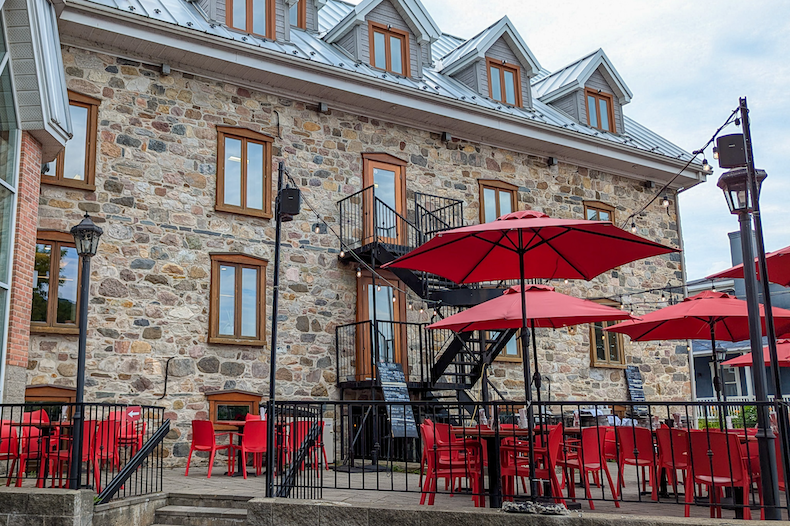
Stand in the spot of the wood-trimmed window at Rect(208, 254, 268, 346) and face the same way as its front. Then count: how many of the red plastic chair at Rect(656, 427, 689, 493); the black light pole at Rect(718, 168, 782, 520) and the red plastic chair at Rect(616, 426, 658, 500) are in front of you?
3

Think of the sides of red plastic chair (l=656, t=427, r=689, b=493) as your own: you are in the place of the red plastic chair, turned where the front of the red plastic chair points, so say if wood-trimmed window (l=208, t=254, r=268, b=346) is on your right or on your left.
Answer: on your left

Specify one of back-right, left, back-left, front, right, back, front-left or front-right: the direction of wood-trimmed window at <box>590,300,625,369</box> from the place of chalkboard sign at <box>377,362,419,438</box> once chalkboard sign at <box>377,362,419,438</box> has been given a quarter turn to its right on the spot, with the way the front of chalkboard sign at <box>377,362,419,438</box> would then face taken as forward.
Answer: back-right

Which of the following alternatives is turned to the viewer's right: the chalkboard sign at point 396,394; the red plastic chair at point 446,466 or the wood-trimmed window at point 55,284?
the red plastic chair

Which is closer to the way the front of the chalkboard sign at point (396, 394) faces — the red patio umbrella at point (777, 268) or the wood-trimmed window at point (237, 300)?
the red patio umbrella

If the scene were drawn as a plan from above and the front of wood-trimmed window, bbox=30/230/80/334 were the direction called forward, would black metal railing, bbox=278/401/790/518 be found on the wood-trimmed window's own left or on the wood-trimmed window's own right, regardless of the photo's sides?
on the wood-trimmed window's own left

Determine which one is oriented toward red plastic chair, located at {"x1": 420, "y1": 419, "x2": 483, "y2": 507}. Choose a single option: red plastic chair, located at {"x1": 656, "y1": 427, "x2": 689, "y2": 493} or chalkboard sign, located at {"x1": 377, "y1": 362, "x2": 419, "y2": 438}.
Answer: the chalkboard sign

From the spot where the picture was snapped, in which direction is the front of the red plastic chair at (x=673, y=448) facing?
facing away from the viewer and to the right of the viewer

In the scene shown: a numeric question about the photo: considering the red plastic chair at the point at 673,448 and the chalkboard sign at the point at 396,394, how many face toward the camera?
1

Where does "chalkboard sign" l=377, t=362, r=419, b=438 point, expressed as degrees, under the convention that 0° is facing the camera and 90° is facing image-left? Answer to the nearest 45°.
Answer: approximately 0°

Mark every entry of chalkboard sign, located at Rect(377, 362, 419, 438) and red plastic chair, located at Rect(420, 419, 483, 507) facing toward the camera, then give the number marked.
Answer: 1

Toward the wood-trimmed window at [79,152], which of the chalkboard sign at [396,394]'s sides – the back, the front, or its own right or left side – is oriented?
right

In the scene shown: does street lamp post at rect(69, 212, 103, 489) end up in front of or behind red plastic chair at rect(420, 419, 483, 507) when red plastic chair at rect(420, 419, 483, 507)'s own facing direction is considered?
behind
